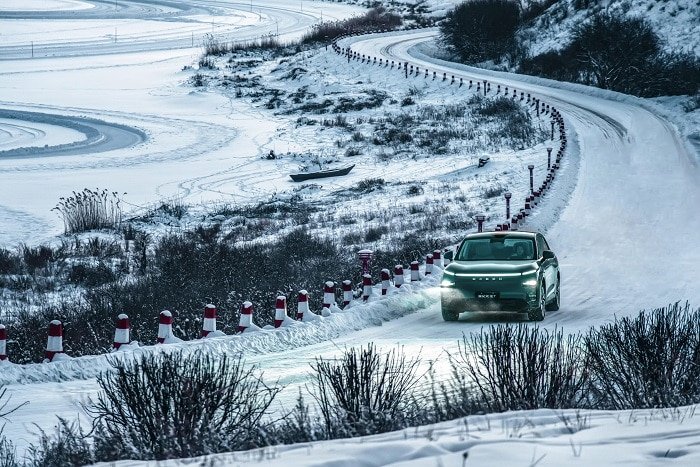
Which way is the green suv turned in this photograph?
toward the camera

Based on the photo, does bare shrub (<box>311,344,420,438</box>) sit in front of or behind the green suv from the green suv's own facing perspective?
in front

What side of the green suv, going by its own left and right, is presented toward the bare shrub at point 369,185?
back

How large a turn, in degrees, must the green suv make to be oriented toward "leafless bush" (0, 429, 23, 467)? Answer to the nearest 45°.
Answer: approximately 45° to its right

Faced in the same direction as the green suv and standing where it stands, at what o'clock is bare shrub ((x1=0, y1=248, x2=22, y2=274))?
The bare shrub is roughly at 4 o'clock from the green suv.

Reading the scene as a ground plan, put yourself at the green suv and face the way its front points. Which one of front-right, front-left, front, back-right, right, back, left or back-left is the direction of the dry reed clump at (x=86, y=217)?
back-right

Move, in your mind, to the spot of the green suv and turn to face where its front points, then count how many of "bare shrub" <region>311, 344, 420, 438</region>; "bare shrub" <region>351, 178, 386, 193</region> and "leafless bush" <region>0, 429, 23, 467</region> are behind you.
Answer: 1

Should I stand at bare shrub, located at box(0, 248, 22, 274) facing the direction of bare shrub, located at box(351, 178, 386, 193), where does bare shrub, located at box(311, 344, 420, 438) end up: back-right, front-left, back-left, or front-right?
back-right

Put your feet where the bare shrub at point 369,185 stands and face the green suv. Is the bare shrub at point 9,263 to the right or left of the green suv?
right

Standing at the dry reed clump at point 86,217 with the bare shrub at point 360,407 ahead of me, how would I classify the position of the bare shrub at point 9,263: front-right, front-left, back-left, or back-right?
front-right

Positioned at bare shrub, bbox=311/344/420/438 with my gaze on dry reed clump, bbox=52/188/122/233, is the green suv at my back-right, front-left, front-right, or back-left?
front-right

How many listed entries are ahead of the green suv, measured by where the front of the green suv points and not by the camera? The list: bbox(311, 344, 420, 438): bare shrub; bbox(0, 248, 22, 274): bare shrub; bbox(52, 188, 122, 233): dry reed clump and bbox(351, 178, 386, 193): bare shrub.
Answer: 1
